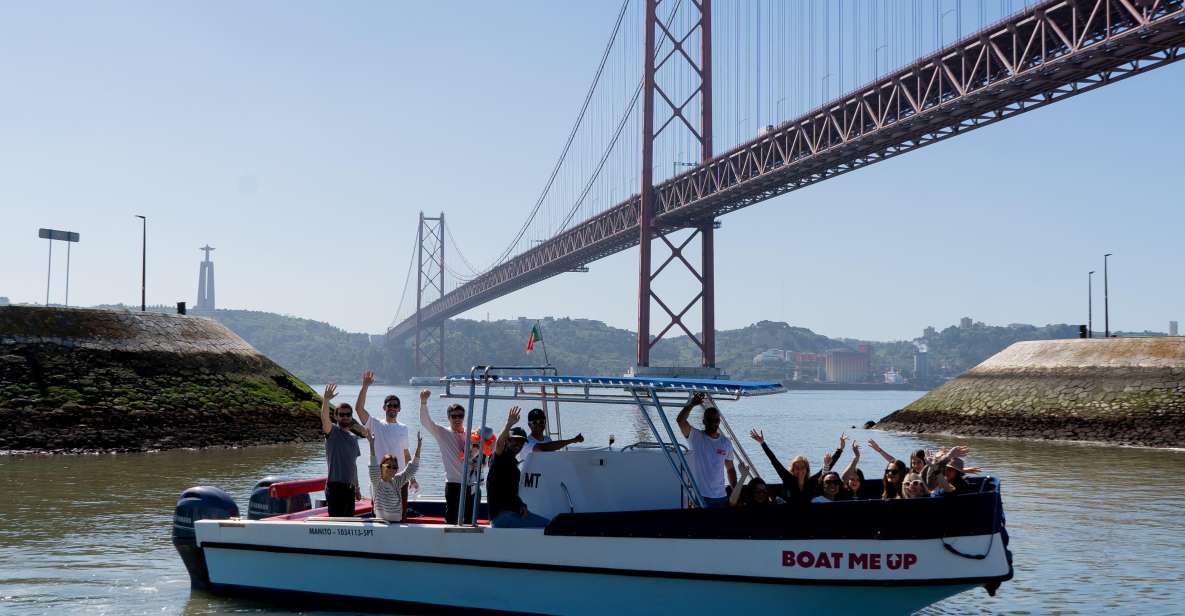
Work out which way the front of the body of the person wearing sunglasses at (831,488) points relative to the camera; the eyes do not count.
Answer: toward the camera

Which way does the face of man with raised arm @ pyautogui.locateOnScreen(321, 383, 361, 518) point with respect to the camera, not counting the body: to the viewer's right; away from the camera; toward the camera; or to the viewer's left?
toward the camera

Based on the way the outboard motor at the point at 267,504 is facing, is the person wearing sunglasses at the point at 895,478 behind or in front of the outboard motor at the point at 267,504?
in front

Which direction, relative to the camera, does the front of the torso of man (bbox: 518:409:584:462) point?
toward the camera

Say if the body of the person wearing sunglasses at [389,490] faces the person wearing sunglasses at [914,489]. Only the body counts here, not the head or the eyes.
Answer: no

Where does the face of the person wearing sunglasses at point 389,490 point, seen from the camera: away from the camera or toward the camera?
toward the camera

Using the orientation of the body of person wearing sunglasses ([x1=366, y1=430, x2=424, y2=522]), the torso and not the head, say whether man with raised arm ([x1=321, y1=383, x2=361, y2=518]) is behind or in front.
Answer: behind

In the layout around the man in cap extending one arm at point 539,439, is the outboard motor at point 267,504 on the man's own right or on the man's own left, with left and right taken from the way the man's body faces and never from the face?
on the man's own right

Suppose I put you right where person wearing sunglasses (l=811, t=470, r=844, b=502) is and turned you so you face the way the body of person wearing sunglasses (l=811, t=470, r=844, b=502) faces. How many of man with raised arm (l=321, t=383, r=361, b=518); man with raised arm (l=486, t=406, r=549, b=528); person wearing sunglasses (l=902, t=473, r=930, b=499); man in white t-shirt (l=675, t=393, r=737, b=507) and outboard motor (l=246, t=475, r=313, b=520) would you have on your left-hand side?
1

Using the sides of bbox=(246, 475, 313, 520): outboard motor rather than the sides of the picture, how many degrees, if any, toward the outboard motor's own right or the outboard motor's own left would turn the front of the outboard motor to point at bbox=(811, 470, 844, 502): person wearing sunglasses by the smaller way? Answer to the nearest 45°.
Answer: approximately 45° to the outboard motor's own right

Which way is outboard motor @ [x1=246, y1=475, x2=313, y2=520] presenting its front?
to the viewer's right

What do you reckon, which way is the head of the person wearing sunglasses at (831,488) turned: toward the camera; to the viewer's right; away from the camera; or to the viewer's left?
toward the camera

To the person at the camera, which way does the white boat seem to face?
facing to the right of the viewer

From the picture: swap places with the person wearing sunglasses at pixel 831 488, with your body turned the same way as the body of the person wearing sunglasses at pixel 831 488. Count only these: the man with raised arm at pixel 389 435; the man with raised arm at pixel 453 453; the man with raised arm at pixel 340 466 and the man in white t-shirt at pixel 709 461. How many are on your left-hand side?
0

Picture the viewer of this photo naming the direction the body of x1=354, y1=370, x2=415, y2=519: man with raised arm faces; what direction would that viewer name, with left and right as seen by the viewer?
facing the viewer

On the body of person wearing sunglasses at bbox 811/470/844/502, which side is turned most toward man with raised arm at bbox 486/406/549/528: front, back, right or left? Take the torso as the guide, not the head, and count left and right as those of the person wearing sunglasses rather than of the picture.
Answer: right

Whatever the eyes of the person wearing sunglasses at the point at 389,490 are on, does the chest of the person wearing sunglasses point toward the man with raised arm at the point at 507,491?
no

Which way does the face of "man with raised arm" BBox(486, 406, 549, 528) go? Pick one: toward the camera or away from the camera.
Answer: toward the camera

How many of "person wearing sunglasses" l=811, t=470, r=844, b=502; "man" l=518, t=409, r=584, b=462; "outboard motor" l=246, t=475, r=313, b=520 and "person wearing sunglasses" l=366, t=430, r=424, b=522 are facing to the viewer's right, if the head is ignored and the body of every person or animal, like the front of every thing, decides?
1

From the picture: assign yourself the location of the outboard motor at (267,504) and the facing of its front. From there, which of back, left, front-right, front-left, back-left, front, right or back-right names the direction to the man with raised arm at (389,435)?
front-right

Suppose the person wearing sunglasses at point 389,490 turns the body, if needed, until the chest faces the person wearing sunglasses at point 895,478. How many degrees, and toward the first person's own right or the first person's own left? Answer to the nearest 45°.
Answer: approximately 90° to the first person's own left
